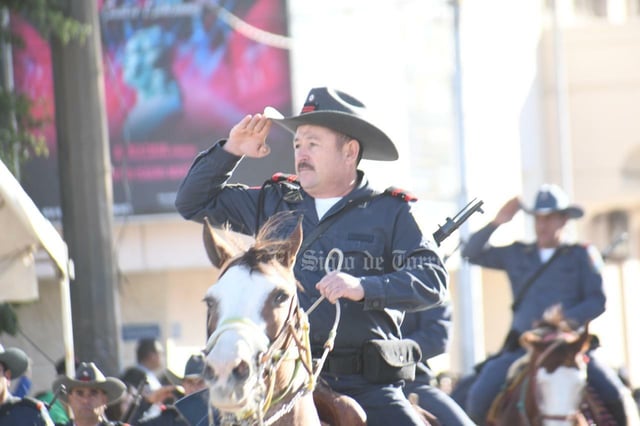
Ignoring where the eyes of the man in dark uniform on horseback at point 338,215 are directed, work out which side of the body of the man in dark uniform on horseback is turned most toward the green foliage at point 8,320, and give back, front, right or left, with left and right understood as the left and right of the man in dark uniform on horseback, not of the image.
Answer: right

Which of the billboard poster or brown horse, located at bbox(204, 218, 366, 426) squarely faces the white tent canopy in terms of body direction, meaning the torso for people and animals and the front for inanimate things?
the billboard poster

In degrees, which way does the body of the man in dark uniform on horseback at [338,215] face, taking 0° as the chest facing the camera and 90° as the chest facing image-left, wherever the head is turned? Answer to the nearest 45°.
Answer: approximately 45°

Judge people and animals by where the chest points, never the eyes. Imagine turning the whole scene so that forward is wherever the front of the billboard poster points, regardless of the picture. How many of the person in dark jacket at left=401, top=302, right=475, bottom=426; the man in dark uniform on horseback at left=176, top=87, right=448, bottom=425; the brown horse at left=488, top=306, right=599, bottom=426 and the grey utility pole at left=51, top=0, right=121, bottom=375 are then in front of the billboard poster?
4

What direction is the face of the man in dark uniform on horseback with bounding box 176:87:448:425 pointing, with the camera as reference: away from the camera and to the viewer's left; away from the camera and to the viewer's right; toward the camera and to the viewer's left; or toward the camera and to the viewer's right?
toward the camera and to the viewer's left

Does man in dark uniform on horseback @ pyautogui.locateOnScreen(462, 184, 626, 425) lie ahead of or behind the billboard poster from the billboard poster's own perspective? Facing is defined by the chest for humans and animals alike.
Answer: ahead

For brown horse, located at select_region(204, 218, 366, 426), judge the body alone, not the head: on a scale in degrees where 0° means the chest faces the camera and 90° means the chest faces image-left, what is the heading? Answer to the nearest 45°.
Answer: approximately 45°

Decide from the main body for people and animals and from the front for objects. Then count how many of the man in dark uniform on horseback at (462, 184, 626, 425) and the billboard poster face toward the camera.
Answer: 2

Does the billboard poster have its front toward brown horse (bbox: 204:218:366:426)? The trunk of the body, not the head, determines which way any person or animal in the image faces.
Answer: yes
